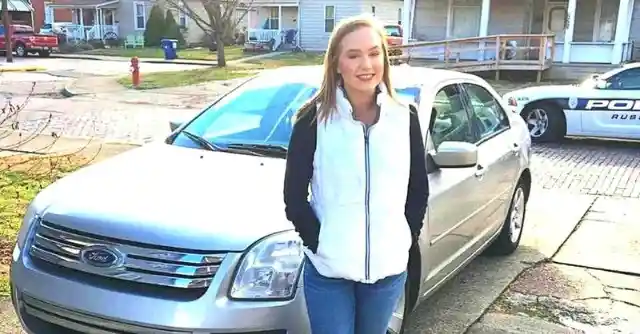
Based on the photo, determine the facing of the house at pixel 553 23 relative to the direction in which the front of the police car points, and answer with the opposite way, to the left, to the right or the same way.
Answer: to the left

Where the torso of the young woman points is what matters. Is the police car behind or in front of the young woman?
behind

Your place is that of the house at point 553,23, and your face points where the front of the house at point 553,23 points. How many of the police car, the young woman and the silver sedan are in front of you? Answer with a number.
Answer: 3

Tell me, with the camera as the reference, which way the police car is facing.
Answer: facing to the left of the viewer

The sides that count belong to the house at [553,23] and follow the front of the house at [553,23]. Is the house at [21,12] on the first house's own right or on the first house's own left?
on the first house's own right

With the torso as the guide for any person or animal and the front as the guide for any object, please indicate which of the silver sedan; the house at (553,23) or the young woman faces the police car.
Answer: the house

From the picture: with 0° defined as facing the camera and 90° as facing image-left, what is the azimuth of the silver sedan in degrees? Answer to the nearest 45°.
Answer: approximately 45°

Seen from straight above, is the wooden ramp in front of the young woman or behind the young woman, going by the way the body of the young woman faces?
behind

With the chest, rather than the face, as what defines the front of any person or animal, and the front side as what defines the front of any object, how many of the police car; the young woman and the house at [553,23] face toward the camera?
2

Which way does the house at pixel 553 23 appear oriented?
toward the camera

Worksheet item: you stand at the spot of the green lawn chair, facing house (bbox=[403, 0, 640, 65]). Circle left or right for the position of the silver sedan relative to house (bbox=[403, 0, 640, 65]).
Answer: right

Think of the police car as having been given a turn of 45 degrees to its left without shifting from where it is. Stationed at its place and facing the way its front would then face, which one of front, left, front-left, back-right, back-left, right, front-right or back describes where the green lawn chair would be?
right

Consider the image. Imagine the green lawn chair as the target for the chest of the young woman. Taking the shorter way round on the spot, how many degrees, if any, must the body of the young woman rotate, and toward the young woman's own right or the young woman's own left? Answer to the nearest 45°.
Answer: approximately 180°
